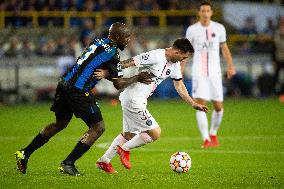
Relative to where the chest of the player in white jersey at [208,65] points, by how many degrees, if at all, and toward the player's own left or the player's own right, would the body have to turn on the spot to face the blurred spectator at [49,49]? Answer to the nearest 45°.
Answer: approximately 135° to the player's own right

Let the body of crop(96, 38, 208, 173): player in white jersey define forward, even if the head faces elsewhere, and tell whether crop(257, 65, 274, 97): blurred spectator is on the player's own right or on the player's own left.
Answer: on the player's own left

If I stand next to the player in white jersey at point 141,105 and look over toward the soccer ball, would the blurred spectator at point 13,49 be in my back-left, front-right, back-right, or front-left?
back-left

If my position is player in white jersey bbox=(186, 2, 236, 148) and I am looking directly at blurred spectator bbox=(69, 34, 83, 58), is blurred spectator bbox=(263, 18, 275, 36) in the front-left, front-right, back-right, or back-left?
front-right

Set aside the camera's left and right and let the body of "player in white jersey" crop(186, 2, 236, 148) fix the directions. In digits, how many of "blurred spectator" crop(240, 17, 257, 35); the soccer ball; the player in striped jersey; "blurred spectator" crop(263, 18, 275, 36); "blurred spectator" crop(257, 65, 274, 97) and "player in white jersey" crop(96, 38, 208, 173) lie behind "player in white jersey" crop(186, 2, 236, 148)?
3

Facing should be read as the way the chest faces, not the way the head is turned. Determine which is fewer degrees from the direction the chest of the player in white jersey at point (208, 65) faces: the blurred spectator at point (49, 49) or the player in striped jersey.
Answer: the player in striped jersey

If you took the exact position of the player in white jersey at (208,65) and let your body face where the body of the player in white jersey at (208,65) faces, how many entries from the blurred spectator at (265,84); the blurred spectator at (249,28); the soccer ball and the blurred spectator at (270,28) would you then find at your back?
3

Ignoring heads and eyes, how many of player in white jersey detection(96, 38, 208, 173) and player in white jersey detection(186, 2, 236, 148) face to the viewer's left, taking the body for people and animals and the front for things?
0

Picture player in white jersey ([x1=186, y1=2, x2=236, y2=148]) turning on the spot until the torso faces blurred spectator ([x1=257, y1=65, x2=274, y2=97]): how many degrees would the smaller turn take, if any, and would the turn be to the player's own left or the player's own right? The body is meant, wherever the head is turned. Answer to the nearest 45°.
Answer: approximately 180°

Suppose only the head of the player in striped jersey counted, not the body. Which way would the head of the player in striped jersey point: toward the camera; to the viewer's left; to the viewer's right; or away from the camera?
to the viewer's right

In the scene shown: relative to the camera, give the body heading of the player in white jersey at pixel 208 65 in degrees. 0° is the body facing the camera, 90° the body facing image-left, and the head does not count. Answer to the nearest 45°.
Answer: approximately 0°

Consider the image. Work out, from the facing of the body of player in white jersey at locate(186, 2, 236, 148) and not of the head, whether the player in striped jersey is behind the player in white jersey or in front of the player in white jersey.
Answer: in front

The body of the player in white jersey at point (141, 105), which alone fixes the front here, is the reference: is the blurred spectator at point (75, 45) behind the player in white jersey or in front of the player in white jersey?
behind

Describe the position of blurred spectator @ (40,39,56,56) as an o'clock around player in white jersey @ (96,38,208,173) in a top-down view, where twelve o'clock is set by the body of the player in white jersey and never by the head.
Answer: The blurred spectator is roughly at 7 o'clock from the player in white jersey.

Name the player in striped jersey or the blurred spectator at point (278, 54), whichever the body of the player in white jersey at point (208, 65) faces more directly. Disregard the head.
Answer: the player in striped jersey
